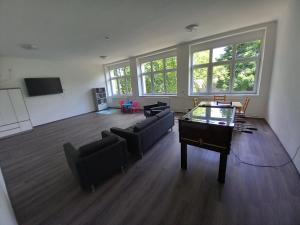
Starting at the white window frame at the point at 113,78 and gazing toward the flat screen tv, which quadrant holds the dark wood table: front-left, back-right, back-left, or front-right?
front-left

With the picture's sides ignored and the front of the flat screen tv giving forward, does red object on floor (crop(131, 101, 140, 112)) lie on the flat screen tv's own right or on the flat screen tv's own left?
on the flat screen tv's own left

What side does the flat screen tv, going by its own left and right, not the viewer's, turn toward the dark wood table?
front

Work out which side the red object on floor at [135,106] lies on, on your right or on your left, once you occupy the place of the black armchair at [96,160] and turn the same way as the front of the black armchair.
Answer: on your right

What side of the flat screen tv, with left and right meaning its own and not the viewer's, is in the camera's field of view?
front

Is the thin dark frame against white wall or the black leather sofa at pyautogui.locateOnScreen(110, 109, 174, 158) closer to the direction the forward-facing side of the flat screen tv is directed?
the black leather sofa

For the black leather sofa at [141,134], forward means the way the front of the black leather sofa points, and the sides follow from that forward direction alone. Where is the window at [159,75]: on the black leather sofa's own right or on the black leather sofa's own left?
on the black leather sofa's own right

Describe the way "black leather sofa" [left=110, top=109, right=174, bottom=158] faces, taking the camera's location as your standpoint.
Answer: facing away from the viewer and to the left of the viewer

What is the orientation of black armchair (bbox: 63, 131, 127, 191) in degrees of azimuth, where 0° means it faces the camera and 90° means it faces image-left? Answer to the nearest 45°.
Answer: approximately 135°

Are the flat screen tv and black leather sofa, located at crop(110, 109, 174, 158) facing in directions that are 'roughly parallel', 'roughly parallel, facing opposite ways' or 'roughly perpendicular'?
roughly parallel, facing opposite ways

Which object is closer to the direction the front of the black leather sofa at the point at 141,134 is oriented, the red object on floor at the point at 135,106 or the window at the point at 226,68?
the red object on floor

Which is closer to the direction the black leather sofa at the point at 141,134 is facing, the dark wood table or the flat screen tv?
the flat screen tv

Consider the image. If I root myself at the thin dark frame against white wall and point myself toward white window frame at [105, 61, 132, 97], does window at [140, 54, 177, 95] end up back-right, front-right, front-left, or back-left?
front-right

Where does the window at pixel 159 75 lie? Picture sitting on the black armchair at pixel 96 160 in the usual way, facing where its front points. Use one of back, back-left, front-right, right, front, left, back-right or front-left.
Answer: right

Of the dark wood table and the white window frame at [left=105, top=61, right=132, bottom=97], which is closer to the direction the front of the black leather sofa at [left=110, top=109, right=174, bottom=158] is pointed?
the white window frame
